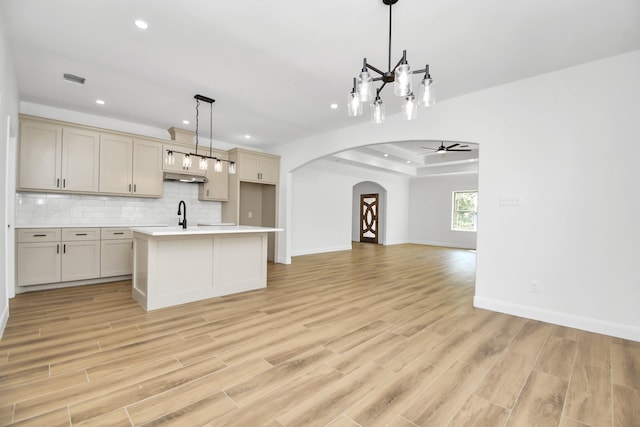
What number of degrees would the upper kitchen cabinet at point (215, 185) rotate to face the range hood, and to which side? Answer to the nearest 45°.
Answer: approximately 45° to its right

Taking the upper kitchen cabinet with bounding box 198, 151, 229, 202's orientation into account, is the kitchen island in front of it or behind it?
in front

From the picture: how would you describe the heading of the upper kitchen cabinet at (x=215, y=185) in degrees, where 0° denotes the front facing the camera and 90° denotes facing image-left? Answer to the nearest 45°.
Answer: approximately 0°

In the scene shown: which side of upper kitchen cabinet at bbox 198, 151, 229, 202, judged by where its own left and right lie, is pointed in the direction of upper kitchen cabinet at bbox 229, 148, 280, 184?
left

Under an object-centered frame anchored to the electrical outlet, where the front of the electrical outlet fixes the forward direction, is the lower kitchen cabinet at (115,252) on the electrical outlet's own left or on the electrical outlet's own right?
on the electrical outlet's own right

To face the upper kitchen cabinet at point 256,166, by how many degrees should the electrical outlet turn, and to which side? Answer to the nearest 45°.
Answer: approximately 90° to its right

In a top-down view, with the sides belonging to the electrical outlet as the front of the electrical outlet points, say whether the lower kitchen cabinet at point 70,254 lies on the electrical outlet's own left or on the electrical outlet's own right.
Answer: on the electrical outlet's own right

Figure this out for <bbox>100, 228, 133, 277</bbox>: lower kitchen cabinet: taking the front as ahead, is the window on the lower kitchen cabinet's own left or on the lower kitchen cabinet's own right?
on the lower kitchen cabinet's own left

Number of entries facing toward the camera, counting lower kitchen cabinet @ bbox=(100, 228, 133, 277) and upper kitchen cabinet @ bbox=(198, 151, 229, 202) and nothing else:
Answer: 2
